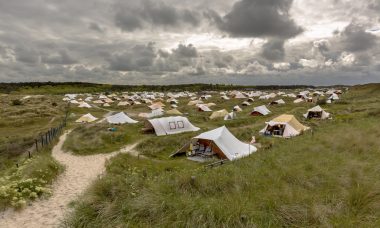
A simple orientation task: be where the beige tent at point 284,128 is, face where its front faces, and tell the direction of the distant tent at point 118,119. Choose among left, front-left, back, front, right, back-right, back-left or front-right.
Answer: front-right

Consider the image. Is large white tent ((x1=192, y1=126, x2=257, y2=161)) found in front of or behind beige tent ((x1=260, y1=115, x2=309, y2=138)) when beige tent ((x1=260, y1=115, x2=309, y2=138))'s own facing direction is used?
in front

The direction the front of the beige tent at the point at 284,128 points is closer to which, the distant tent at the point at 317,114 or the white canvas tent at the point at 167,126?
the white canvas tent

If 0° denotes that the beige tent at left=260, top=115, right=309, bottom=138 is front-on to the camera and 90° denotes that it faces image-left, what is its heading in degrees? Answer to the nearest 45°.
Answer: approximately 45°

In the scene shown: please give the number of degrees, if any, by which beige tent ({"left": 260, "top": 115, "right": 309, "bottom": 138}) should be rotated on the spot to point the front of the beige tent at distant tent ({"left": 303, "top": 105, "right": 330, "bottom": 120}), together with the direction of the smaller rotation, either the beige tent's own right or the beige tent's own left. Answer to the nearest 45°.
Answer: approximately 135° to the beige tent's own right
